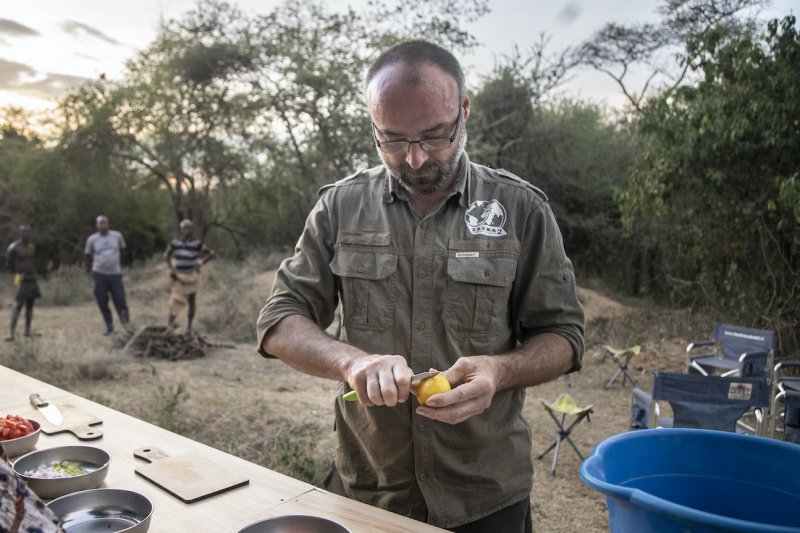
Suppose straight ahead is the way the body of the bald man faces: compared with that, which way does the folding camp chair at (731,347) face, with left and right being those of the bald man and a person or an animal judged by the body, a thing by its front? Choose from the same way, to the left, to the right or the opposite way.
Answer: to the right

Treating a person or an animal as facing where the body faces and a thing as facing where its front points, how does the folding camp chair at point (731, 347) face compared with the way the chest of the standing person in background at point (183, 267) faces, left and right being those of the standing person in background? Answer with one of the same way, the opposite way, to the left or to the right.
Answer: to the right

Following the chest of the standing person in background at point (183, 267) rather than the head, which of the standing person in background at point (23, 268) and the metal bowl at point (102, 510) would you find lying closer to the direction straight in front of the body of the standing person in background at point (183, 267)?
the metal bowl

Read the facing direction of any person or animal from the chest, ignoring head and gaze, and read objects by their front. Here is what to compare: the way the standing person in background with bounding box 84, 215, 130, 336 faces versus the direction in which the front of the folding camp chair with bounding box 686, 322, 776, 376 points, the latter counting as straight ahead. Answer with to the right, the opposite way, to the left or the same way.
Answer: to the left

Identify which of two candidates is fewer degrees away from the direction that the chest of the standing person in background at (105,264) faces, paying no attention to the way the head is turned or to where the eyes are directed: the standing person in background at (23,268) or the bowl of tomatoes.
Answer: the bowl of tomatoes

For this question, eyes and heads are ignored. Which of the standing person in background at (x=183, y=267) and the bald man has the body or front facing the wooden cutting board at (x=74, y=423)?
the standing person in background

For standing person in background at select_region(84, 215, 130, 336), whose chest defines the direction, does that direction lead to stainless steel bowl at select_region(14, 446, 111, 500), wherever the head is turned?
yes

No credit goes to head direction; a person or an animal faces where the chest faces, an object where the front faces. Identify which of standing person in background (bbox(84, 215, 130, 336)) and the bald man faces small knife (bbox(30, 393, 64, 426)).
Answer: the standing person in background

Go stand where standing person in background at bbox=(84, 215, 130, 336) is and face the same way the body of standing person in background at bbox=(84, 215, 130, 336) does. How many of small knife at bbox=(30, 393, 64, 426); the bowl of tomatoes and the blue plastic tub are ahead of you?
3

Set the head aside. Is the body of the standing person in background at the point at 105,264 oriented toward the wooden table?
yes

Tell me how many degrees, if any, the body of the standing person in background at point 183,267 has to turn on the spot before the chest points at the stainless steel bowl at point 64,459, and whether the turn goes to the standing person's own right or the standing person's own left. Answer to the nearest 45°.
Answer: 0° — they already face it

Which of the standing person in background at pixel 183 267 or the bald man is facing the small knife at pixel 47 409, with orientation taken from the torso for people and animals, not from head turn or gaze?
the standing person in background
